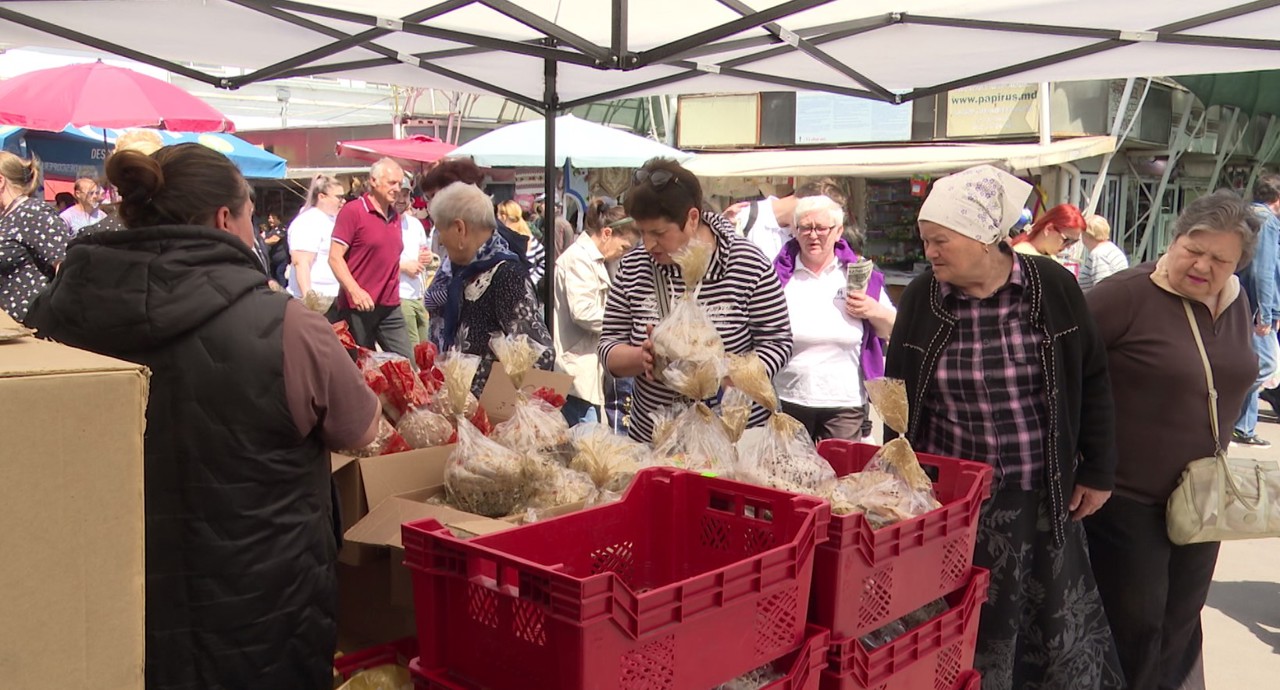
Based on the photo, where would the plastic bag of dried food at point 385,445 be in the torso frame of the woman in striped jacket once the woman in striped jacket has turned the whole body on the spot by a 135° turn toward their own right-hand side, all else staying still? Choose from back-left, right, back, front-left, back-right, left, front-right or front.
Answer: back-left

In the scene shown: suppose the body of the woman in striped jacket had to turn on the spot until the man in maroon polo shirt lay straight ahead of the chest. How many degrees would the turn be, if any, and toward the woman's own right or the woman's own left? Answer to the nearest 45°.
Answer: approximately 90° to the woman's own right

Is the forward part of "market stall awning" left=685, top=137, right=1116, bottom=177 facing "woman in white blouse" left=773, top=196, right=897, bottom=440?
yes

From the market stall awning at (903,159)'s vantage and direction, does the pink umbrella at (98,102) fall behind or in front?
in front

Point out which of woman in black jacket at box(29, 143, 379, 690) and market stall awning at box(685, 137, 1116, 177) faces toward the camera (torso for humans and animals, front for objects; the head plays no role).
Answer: the market stall awning

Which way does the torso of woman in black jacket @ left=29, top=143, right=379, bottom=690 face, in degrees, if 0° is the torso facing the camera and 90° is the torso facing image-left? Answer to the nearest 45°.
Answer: approximately 225°

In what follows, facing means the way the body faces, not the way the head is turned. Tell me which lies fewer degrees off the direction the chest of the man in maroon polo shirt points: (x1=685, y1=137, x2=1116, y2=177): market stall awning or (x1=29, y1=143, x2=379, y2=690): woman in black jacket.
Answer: the woman in black jacket

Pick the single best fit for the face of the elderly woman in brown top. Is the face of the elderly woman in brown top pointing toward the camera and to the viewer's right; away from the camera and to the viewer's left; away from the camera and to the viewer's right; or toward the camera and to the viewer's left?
toward the camera and to the viewer's left

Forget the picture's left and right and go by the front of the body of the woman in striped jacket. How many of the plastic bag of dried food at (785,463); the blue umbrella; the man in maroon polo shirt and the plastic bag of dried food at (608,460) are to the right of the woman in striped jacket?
2

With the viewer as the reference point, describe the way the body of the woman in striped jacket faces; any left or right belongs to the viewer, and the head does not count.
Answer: facing the viewer and to the left of the viewer

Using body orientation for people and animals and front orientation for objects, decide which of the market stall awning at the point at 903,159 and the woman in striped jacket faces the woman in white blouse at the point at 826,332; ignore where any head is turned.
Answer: the market stall awning

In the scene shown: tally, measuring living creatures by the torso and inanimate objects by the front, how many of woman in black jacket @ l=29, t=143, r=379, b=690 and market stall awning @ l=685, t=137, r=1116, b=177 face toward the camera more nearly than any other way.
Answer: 1

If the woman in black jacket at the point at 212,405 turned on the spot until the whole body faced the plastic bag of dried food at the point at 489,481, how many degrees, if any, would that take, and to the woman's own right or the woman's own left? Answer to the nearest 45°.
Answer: approximately 45° to the woman's own right

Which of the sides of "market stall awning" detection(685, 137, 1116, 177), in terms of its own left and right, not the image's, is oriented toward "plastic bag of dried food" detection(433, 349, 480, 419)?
front

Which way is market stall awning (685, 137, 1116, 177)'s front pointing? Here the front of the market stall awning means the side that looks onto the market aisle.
toward the camera

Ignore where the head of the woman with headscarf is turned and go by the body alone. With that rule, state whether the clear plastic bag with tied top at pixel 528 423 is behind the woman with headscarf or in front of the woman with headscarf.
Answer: in front

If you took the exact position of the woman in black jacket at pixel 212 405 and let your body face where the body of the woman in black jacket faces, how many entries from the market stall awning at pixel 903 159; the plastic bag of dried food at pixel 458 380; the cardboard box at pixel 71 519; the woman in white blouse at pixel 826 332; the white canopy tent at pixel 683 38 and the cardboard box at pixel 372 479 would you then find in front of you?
5
